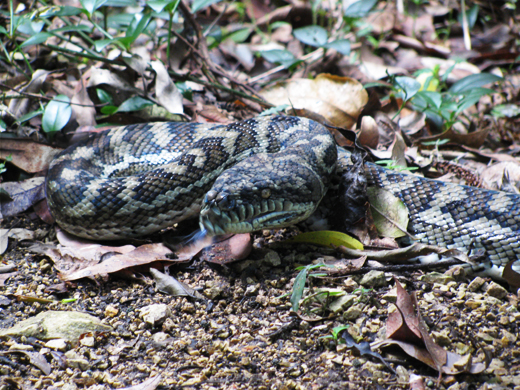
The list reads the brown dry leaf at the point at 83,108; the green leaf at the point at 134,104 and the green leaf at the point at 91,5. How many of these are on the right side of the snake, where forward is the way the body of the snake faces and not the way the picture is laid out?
3

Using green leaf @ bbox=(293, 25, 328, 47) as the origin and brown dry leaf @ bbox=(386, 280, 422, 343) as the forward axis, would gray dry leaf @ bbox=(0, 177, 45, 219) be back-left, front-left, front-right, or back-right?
front-right

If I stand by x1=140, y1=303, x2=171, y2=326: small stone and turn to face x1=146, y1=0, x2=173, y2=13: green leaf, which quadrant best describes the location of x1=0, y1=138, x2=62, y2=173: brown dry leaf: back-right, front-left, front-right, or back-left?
front-left

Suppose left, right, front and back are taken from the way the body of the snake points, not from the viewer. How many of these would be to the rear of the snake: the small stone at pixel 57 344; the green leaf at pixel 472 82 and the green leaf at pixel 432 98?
2

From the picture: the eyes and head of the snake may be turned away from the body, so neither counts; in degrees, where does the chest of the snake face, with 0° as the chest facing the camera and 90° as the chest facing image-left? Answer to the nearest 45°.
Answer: approximately 45°

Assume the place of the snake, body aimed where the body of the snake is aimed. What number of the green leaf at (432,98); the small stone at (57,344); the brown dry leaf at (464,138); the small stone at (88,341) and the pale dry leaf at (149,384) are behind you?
2

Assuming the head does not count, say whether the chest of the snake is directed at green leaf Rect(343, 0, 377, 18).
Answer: no

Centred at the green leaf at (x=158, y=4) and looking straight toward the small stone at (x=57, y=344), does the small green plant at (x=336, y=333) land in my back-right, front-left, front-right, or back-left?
front-left

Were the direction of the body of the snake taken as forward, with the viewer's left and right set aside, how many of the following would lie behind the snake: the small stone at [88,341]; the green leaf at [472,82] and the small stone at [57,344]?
1

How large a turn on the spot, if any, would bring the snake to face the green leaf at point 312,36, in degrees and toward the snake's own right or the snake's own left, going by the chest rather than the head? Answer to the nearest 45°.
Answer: approximately 135° to the snake's own right

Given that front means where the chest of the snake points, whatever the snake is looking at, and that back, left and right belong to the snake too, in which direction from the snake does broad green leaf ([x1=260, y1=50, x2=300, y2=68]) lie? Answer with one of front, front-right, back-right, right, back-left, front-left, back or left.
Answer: back-right

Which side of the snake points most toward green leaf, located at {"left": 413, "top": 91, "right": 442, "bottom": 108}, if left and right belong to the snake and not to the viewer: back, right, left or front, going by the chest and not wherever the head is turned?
back

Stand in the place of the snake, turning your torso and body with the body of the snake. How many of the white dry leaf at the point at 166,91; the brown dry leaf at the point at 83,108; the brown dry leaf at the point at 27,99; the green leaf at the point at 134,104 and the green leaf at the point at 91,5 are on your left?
0

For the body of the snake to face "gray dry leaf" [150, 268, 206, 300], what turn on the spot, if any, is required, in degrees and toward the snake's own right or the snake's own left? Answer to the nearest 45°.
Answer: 0° — it already faces it

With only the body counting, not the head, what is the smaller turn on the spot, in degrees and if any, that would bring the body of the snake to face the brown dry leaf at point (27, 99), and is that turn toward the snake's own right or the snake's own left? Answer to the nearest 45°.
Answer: approximately 90° to the snake's own right

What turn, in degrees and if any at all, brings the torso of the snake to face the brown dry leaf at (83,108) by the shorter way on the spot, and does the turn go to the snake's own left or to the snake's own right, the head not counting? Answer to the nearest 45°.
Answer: approximately 90° to the snake's own right

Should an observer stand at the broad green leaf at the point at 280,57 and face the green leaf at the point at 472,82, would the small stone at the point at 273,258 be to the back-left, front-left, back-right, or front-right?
front-right

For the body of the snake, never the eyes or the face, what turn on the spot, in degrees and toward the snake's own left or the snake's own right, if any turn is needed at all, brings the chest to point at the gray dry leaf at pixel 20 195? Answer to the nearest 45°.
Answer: approximately 45° to the snake's own right

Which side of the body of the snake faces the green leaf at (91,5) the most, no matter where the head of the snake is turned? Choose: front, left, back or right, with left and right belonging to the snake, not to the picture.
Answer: right

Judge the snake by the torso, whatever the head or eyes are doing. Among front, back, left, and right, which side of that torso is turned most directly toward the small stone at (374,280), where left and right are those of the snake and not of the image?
left
